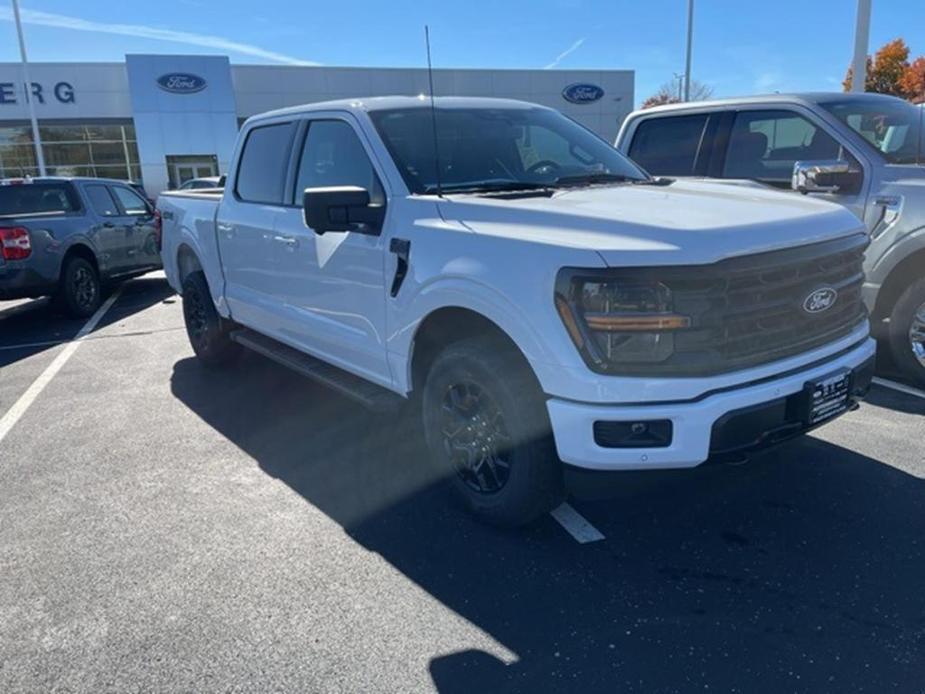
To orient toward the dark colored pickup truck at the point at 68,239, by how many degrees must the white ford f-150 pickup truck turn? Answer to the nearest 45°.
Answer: approximately 180°

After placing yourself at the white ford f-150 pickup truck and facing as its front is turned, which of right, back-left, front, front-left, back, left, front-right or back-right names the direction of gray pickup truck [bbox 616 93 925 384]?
left

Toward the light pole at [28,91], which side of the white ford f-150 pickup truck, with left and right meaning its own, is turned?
back

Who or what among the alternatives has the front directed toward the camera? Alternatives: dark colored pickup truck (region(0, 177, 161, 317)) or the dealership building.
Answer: the dealership building

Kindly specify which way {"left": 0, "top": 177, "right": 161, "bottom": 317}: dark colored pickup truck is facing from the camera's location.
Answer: facing away from the viewer and to the right of the viewer

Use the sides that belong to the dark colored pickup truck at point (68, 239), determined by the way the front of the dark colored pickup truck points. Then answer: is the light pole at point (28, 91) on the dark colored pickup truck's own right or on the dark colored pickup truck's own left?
on the dark colored pickup truck's own left

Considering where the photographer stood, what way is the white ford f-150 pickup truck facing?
facing the viewer and to the right of the viewer

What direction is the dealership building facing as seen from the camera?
toward the camera

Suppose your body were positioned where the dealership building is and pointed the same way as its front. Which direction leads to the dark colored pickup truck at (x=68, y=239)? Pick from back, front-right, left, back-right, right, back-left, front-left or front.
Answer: front

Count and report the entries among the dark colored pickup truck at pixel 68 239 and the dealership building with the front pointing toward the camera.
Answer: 1

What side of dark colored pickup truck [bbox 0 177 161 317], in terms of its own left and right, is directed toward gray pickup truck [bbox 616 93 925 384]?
right

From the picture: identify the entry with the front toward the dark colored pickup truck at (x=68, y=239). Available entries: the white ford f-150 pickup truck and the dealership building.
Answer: the dealership building

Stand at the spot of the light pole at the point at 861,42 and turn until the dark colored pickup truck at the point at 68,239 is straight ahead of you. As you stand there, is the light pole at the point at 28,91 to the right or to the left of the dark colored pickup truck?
right

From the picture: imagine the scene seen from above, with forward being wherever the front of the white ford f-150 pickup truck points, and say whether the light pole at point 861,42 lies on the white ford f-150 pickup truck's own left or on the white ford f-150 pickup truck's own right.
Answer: on the white ford f-150 pickup truck's own left

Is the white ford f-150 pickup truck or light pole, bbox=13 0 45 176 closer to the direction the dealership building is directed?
the white ford f-150 pickup truck

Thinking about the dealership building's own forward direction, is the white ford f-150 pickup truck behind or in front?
in front

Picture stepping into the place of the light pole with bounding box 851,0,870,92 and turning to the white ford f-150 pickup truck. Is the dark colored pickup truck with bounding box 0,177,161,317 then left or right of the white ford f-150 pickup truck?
right

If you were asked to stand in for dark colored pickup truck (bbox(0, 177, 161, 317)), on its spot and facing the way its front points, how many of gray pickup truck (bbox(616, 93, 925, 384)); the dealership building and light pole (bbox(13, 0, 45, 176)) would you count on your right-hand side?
1
